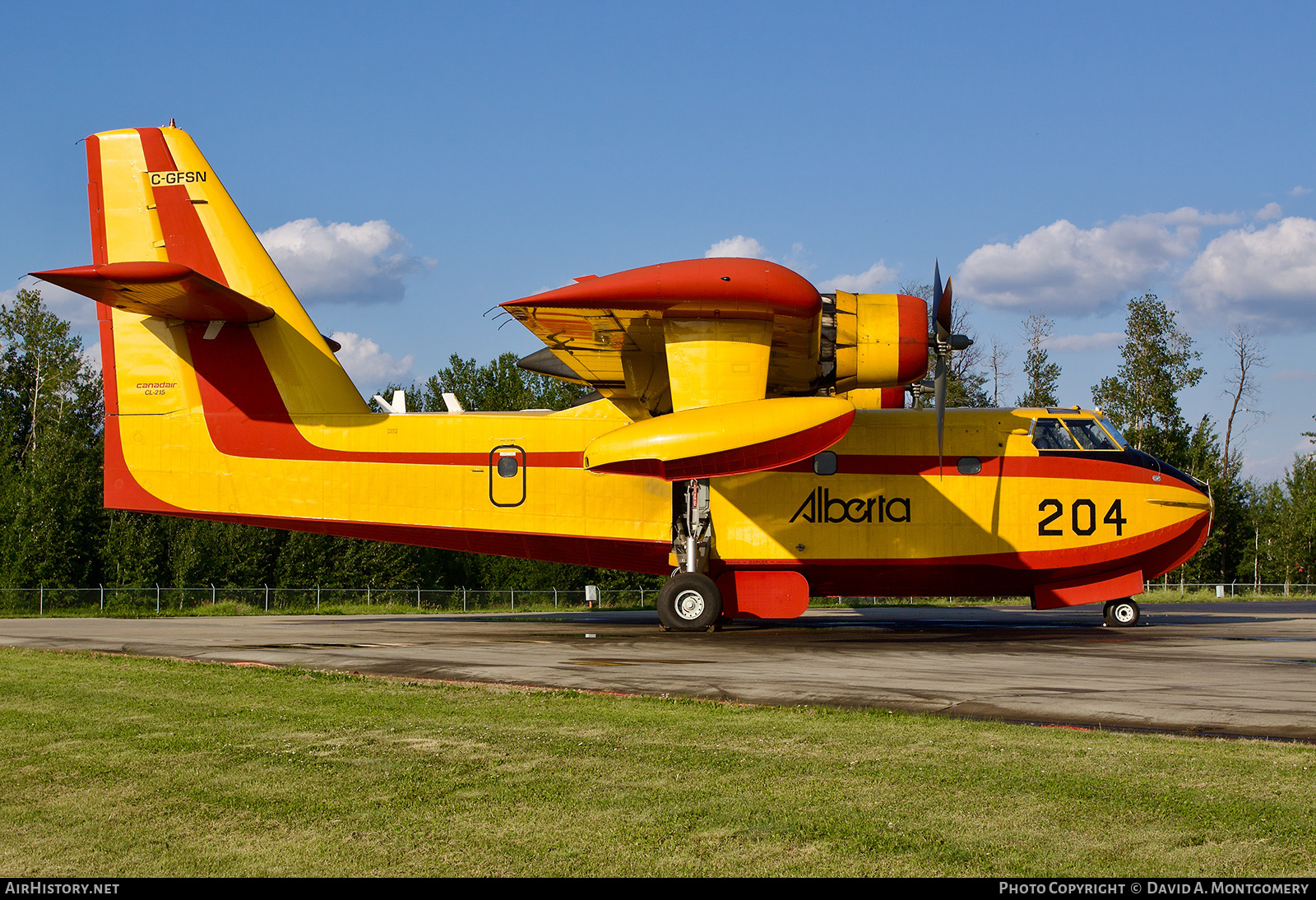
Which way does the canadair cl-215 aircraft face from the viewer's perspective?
to the viewer's right

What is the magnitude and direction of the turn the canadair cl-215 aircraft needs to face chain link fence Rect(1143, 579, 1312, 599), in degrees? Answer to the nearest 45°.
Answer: approximately 45° to its left

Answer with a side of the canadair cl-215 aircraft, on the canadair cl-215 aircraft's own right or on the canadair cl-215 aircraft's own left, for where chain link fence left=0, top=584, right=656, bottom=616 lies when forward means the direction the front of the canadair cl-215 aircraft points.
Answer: on the canadair cl-215 aircraft's own left

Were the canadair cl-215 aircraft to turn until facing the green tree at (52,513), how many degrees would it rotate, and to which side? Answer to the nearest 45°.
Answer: approximately 135° to its left

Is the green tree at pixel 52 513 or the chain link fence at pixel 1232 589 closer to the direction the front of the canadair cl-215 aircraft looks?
the chain link fence
